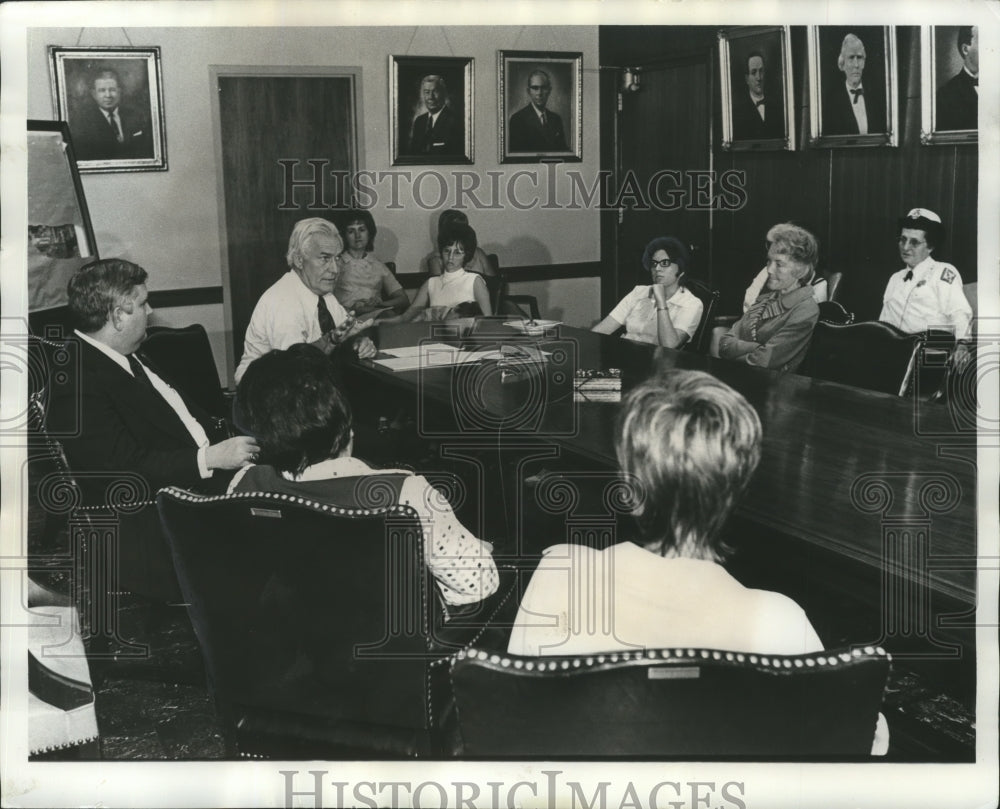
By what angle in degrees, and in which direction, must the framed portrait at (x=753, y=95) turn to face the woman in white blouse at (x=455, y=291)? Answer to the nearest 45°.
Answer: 0° — it already faces them

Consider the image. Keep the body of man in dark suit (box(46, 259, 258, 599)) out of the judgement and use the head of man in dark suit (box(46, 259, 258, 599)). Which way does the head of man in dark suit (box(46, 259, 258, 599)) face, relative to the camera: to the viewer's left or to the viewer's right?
to the viewer's right

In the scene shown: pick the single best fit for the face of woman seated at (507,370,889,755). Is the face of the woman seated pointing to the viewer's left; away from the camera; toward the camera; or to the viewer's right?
away from the camera

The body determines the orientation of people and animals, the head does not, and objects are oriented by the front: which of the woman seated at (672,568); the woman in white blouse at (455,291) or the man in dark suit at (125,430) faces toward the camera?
the woman in white blouse

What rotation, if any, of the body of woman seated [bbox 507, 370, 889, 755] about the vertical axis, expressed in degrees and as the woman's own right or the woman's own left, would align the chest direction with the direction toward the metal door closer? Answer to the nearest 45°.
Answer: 0° — they already face it

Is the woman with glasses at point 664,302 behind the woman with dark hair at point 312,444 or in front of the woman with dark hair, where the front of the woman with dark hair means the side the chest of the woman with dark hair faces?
in front

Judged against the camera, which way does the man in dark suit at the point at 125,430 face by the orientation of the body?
to the viewer's right

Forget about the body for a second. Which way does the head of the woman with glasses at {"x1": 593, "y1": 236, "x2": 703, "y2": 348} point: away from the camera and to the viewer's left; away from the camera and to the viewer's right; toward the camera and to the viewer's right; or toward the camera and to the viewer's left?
toward the camera and to the viewer's left

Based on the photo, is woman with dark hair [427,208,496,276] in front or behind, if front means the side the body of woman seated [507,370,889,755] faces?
in front

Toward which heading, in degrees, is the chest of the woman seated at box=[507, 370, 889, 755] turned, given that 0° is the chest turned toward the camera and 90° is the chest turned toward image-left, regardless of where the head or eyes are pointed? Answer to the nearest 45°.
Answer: approximately 180°

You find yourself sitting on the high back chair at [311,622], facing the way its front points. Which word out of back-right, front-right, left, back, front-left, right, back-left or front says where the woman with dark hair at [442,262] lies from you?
front-left

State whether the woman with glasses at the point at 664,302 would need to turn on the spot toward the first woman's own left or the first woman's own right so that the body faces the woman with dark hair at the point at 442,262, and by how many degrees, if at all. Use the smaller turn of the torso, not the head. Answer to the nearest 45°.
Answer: approximately 90° to the first woman's own right

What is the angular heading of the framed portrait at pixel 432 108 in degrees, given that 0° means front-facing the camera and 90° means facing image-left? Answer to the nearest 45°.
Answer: approximately 0°

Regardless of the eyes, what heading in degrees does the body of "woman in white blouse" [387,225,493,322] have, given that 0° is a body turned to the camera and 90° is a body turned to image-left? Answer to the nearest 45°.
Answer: approximately 0°
